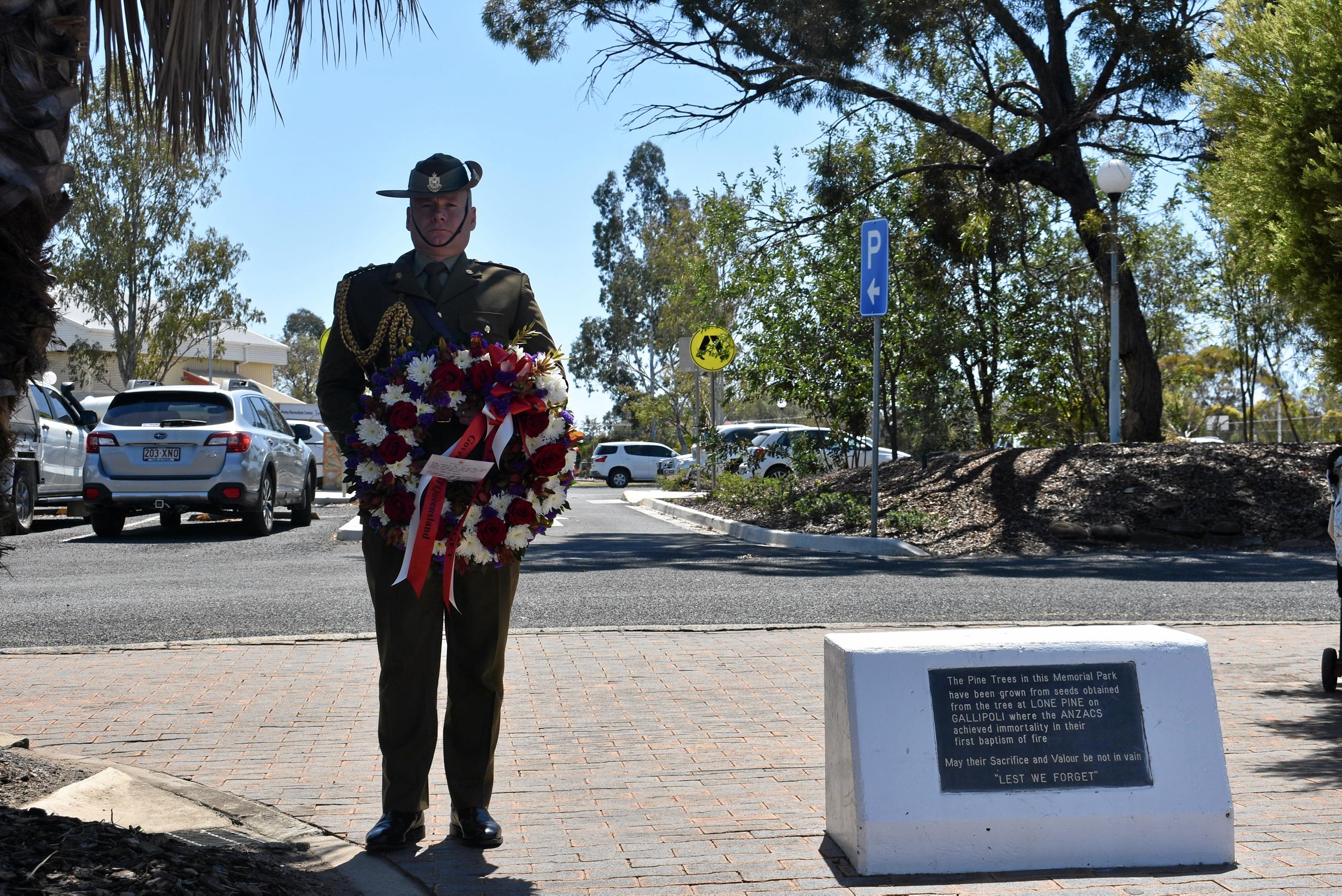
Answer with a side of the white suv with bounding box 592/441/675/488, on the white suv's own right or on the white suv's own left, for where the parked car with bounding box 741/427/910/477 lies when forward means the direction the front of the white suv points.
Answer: on the white suv's own right

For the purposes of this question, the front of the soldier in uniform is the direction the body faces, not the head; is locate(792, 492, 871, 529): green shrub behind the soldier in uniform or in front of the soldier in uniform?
behind

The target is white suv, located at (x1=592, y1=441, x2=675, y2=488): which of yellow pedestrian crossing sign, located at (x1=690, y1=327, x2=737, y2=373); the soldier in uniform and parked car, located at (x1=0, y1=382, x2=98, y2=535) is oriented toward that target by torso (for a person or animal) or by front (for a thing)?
the parked car

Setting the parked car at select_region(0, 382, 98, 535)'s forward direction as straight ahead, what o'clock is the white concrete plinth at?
The white concrete plinth is roughly at 4 o'clock from the parked car.

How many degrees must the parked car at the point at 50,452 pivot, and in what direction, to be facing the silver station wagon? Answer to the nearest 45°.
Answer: approximately 90° to its right

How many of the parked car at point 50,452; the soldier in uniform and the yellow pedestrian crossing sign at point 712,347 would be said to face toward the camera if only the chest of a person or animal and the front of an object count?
2

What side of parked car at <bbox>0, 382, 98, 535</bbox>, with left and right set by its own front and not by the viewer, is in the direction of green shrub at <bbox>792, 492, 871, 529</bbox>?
right

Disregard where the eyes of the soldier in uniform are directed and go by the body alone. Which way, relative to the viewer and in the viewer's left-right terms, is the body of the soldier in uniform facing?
facing the viewer

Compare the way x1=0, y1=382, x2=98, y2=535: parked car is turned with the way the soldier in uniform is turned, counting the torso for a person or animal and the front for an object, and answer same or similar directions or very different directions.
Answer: very different directions

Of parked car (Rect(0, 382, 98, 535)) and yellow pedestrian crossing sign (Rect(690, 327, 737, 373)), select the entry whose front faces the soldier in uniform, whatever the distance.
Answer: the yellow pedestrian crossing sign

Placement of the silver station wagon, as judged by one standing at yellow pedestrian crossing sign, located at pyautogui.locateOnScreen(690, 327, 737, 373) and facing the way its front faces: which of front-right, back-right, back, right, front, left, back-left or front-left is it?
front-right

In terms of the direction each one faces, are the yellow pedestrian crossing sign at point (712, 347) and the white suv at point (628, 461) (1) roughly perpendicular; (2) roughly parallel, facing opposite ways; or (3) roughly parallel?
roughly perpendicular

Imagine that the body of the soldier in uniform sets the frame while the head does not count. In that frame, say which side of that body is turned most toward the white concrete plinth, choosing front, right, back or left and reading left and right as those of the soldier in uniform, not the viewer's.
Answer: left
